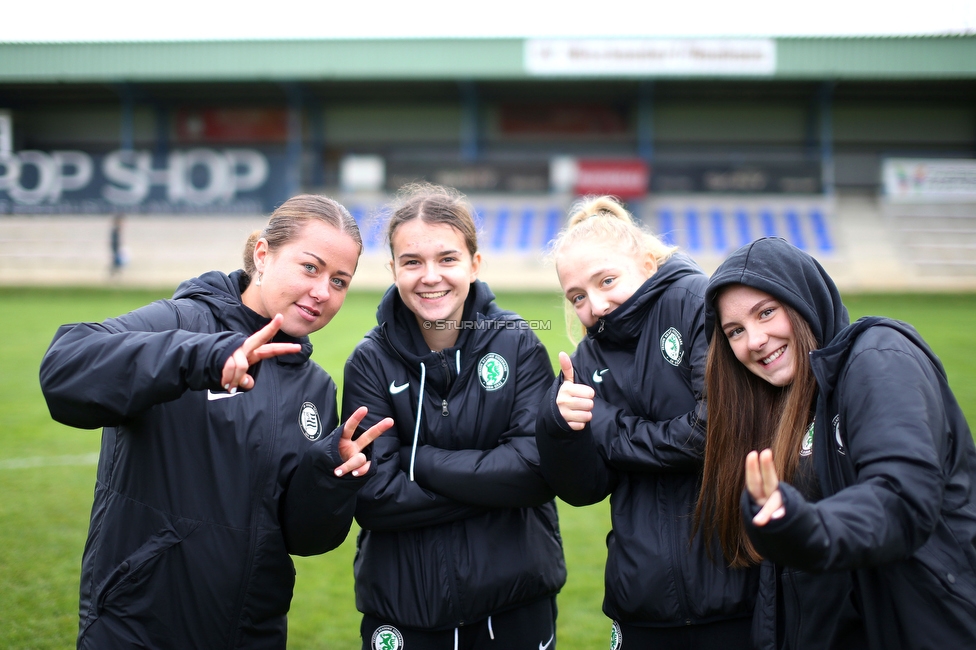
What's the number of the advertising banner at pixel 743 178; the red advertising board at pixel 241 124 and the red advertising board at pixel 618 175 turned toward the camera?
3

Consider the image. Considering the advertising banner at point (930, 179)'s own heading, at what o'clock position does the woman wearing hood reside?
The woman wearing hood is roughly at 12 o'clock from the advertising banner.

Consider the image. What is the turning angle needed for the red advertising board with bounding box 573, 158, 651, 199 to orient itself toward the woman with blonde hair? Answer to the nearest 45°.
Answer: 0° — it already faces them

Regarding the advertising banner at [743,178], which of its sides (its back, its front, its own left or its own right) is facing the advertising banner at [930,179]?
left

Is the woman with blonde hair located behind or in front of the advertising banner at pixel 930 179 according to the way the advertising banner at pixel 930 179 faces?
in front

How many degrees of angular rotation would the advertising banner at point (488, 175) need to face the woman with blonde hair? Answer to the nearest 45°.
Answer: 0° — it already faces them

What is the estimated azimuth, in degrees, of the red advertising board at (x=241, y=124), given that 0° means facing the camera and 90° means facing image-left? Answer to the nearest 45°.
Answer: approximately 0°

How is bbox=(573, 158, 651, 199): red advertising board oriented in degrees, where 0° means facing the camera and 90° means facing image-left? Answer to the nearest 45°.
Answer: approximately 0°

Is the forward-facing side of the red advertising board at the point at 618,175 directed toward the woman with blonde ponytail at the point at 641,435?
yes
